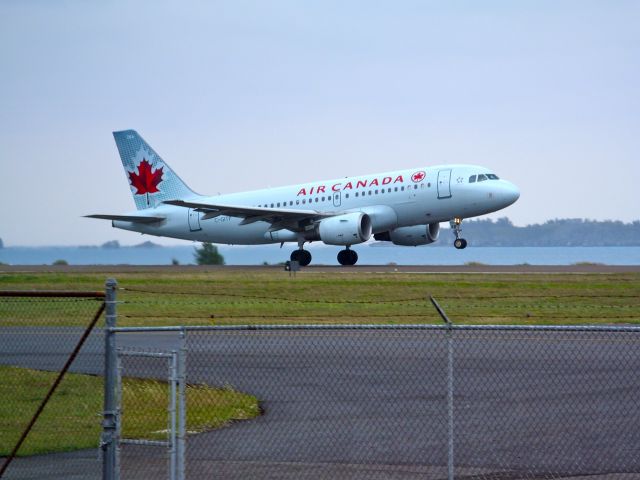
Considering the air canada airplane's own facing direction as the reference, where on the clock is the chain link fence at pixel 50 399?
The chain link fence is roughly at 2 o'clock from the air canada airplane.

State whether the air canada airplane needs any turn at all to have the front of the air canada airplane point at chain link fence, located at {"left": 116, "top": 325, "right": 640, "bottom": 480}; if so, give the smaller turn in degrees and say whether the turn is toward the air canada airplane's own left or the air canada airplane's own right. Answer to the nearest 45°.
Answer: approximately 45° to the air canada airplane's own right

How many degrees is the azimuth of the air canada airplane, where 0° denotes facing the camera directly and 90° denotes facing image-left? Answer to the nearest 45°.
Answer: approximately 315°
